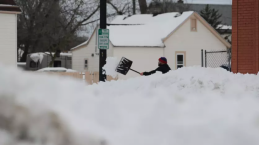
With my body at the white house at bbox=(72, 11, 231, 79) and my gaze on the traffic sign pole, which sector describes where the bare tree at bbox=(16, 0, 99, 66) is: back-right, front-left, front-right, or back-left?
back-right

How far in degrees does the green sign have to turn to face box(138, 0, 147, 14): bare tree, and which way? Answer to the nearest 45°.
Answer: approximately 180°

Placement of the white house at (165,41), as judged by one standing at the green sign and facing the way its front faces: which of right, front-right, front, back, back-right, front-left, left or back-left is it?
back

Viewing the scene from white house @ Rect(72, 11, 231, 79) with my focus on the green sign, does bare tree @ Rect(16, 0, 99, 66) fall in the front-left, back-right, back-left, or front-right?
back-right

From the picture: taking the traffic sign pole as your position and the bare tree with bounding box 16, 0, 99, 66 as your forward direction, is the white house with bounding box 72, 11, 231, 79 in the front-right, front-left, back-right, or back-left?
front-right

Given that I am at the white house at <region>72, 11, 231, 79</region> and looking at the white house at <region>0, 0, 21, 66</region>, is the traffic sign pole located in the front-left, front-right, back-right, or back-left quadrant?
front-left

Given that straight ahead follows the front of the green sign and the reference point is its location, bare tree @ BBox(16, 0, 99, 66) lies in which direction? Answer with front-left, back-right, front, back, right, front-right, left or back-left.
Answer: back

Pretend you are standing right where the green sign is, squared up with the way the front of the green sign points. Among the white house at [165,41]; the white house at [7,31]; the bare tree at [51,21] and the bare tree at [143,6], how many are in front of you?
0

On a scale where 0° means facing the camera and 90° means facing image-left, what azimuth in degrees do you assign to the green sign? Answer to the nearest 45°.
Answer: approximately 0°

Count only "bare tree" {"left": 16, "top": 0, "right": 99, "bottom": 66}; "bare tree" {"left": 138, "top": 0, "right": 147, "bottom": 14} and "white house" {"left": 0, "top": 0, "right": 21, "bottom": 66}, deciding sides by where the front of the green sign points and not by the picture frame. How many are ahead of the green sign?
0

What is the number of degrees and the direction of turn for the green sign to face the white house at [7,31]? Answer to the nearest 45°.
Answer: approximately 135° to its right
